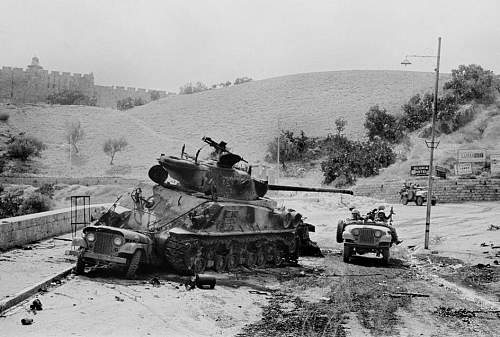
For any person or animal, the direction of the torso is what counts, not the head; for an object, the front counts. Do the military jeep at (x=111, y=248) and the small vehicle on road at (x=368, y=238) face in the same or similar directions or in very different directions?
same or similar directions

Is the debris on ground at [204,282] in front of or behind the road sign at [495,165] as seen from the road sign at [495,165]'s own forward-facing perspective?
in front

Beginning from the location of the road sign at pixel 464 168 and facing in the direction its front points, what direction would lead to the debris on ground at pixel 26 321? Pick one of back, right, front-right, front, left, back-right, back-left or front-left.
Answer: front

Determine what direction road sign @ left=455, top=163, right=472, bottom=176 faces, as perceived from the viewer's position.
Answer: facing the viewer

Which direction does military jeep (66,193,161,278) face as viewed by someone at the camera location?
facing the viewer and to the left of the viewer

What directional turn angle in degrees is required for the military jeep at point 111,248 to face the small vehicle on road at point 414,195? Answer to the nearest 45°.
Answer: approximately 180°

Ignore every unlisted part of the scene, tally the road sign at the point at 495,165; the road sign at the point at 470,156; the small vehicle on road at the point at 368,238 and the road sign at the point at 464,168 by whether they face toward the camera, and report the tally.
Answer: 4

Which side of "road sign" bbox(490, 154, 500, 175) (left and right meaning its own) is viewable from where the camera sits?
front

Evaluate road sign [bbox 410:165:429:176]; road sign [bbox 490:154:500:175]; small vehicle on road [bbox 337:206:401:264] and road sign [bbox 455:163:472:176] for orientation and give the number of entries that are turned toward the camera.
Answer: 4

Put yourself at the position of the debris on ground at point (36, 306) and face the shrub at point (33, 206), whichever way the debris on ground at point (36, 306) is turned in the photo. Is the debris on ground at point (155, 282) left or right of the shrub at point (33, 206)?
right
